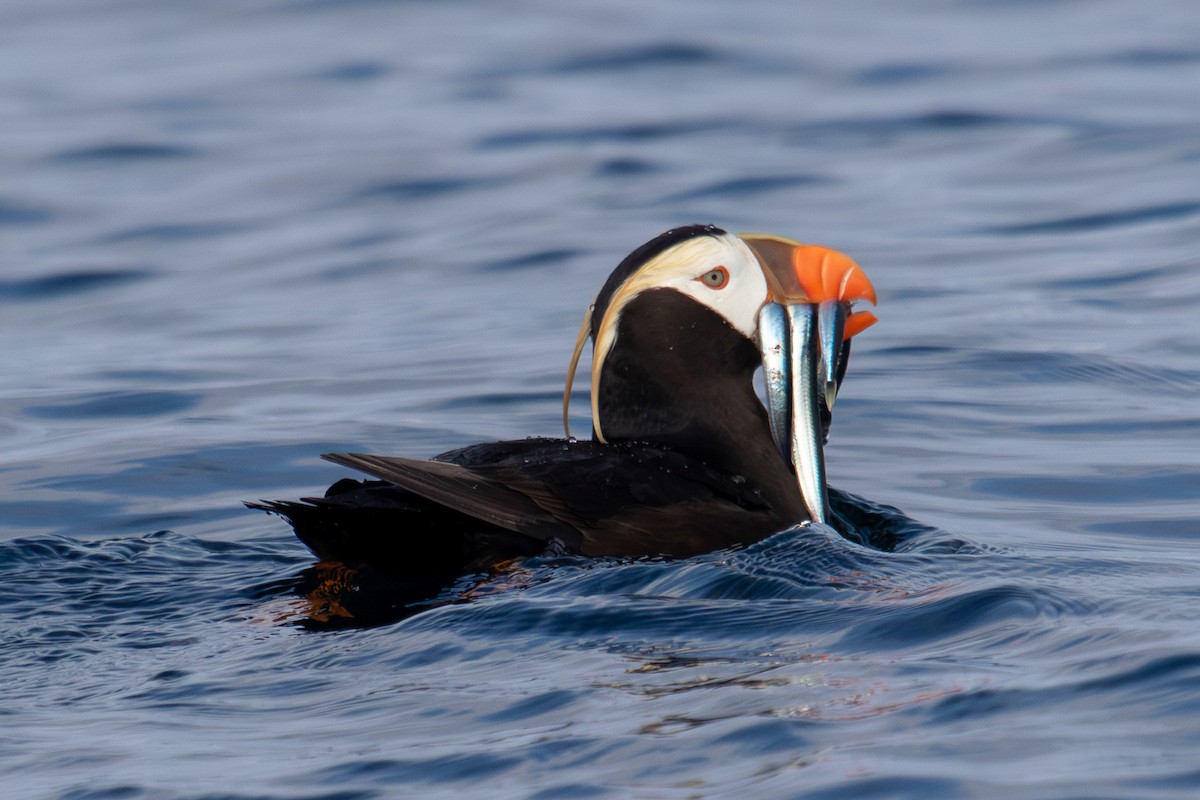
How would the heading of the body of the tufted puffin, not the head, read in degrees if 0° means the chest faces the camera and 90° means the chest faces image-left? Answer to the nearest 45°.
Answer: approximately 270°
